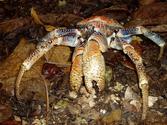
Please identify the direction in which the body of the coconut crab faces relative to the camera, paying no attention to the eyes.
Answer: toward the camera
